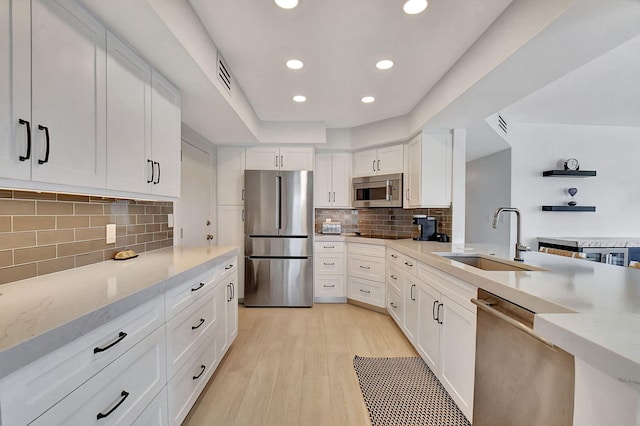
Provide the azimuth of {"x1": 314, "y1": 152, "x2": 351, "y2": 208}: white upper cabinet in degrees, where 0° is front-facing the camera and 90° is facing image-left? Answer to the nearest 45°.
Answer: approximately 0°

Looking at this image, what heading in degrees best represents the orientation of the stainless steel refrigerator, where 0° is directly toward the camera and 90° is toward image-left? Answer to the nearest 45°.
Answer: approximately 0°

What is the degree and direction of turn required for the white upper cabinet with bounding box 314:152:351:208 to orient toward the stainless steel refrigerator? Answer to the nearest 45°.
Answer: approximately 45° to its right

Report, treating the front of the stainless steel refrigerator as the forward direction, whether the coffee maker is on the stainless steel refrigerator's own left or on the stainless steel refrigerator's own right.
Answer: on the stainless steel refrigerator's own left

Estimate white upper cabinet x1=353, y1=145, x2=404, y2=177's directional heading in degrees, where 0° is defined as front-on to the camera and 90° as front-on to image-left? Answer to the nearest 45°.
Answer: approximately 45°

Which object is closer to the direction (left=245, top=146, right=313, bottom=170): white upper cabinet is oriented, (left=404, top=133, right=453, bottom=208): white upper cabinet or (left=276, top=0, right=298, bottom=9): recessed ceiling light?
the recessed ceiling light

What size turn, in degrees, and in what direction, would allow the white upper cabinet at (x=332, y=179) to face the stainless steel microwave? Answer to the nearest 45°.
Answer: approximately 45° to its left

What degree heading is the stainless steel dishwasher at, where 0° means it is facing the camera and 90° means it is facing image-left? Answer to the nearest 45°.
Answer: approximately 45°

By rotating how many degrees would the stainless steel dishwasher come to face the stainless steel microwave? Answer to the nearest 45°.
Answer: approximately 90° to its right
